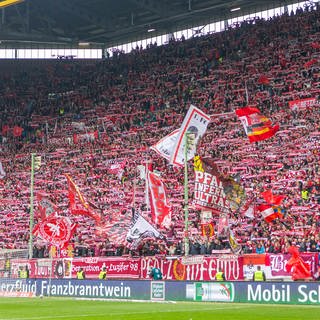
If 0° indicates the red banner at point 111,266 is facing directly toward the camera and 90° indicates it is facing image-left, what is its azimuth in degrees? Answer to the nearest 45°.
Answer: approximately 0°

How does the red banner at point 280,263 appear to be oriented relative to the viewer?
toward the camera

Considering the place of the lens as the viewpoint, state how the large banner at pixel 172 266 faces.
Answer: facing the viewer

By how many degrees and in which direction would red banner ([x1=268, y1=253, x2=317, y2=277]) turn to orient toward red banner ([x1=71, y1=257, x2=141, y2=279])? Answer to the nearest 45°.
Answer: approximately 135° to its right

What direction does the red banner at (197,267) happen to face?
toward the camera

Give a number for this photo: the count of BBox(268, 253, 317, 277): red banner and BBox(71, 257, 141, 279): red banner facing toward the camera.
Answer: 2

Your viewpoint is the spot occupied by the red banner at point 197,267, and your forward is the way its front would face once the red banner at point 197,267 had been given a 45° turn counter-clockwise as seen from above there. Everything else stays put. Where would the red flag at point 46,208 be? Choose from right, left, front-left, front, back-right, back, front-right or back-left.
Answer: back
